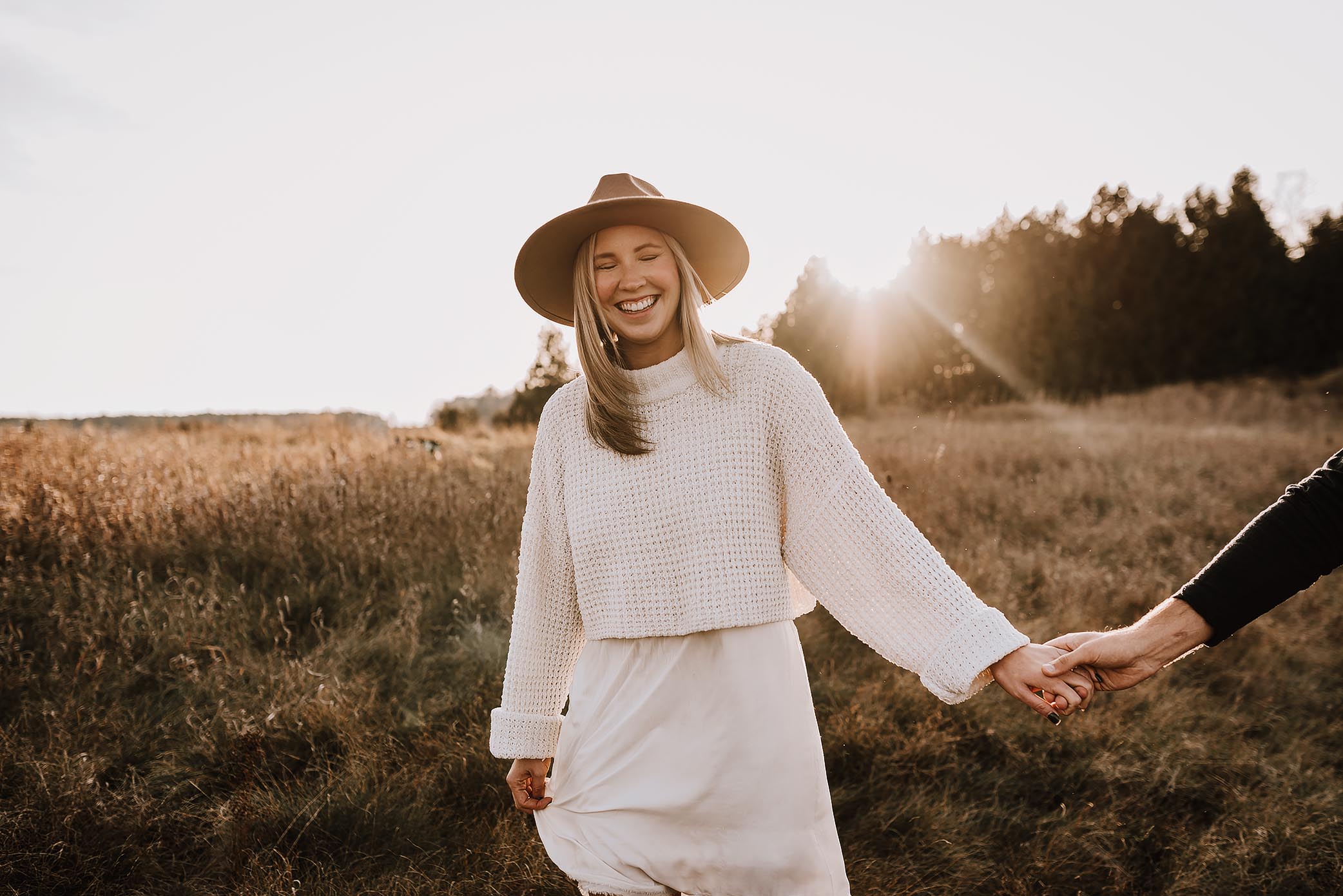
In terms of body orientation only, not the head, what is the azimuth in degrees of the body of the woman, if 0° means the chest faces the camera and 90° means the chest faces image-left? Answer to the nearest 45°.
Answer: approximately 0°
